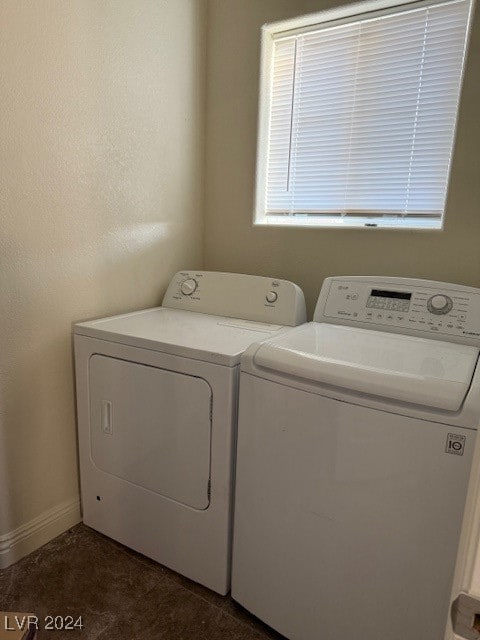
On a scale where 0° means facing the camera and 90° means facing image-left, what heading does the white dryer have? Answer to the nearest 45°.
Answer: approximately 45°

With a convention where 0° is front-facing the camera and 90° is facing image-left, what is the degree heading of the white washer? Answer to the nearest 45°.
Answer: approximately 45°

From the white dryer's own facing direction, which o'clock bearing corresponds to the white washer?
The white washer is roughly at 9 o'clock from the white dryer.

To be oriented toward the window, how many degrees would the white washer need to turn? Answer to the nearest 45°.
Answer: approximately 135° to its right

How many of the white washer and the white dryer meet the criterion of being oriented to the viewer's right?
0

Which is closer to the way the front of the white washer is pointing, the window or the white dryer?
the white dryer
